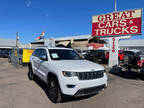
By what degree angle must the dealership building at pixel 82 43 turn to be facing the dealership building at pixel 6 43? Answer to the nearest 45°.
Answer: approximately 135° to its right

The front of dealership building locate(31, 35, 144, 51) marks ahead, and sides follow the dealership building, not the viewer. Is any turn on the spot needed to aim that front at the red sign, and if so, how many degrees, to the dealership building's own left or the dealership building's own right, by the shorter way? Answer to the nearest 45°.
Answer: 0° — it already faces it

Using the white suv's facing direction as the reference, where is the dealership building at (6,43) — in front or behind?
behind
